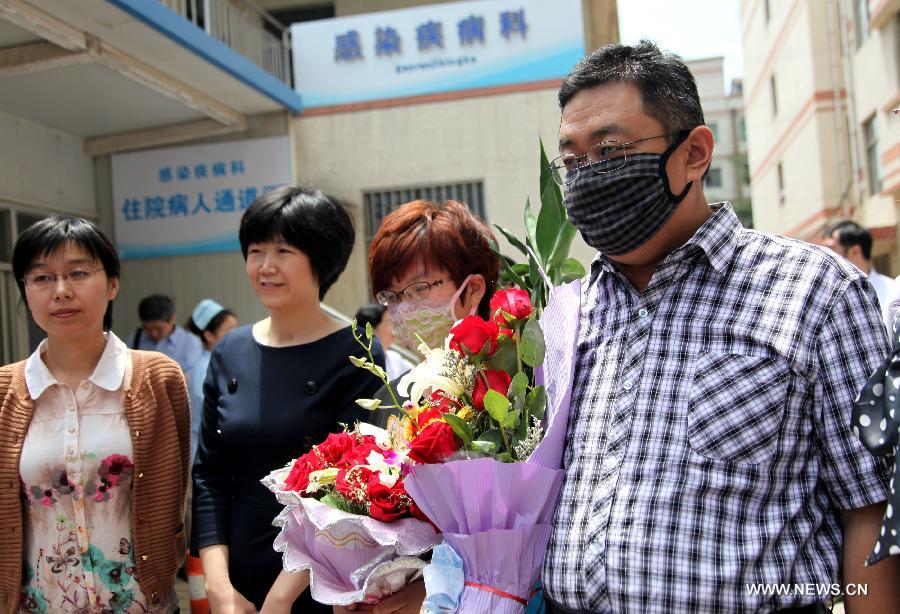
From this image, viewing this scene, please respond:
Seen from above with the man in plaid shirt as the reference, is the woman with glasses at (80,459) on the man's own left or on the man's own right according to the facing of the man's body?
on the man's own right

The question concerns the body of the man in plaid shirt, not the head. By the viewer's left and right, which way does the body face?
facing the viewer and to the left of the viewer

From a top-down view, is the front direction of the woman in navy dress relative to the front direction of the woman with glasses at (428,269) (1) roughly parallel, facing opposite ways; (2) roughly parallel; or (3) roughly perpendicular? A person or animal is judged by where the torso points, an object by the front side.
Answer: roughly parallel

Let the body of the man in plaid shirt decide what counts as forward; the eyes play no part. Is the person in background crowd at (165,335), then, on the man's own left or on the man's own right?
on the man's own right

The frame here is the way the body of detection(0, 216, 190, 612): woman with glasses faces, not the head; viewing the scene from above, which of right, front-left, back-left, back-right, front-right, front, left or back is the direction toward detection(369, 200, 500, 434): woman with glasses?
front-left

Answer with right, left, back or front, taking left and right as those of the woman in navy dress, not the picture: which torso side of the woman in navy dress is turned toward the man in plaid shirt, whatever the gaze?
left

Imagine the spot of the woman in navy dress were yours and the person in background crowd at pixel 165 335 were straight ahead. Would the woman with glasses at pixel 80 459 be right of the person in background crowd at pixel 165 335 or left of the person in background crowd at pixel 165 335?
left

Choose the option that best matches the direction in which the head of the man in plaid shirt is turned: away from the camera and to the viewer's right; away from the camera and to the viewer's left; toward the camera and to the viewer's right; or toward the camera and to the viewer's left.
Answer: toward the camera and to the viewer's left

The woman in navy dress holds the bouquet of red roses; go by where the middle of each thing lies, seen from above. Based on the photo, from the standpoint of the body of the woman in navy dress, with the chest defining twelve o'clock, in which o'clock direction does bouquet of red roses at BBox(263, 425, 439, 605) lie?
The bouquet of red roses is roughly at 10 o'clock from the woman in navy dress.

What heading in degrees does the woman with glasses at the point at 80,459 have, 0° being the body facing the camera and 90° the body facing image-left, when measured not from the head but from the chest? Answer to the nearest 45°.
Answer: approximately 0°

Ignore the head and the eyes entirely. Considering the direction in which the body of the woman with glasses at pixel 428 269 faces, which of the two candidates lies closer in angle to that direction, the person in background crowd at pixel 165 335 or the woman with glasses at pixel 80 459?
the woman with glasses

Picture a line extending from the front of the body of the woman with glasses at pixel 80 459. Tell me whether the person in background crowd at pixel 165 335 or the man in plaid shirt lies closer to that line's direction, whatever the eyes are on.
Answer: the man in plaid shirt

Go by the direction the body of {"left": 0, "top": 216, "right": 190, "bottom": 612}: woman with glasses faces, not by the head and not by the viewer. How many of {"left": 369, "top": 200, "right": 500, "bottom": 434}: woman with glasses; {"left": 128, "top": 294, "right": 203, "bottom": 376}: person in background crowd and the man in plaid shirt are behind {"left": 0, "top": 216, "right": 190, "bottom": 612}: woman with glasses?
1

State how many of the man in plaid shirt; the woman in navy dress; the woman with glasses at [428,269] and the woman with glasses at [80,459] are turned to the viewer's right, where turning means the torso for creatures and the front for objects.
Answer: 0

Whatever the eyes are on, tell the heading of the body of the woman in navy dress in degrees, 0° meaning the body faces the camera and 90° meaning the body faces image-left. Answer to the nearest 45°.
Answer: approximately 45°
